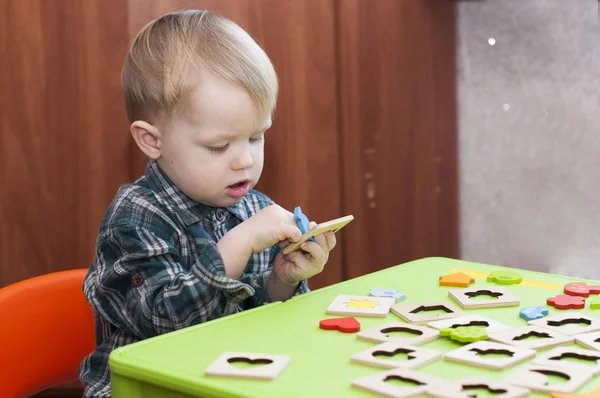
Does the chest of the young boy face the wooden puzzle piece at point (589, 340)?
yes

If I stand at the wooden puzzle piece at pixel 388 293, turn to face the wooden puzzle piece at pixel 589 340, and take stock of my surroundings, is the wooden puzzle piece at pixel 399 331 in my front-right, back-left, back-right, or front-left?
front-right

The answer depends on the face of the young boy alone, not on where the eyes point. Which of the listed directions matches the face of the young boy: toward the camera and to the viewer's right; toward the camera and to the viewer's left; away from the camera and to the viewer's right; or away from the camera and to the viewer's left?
toward the camera and to the viewer's right

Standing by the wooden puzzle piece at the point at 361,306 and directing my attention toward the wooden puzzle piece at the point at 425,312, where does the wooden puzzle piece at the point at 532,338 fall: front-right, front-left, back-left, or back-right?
front-right

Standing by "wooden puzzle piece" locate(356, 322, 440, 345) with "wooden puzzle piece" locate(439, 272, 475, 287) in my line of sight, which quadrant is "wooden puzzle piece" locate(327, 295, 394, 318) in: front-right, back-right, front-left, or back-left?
front-left

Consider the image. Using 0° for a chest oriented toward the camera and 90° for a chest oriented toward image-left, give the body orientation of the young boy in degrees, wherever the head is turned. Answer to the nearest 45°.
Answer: approximately 315°

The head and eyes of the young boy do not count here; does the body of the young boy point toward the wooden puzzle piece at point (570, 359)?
yes

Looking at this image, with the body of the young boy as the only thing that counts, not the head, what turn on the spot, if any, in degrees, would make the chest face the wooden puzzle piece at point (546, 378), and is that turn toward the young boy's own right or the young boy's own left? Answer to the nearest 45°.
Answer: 0° — they already face it

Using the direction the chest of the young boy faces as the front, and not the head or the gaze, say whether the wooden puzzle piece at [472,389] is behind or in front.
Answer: in front
